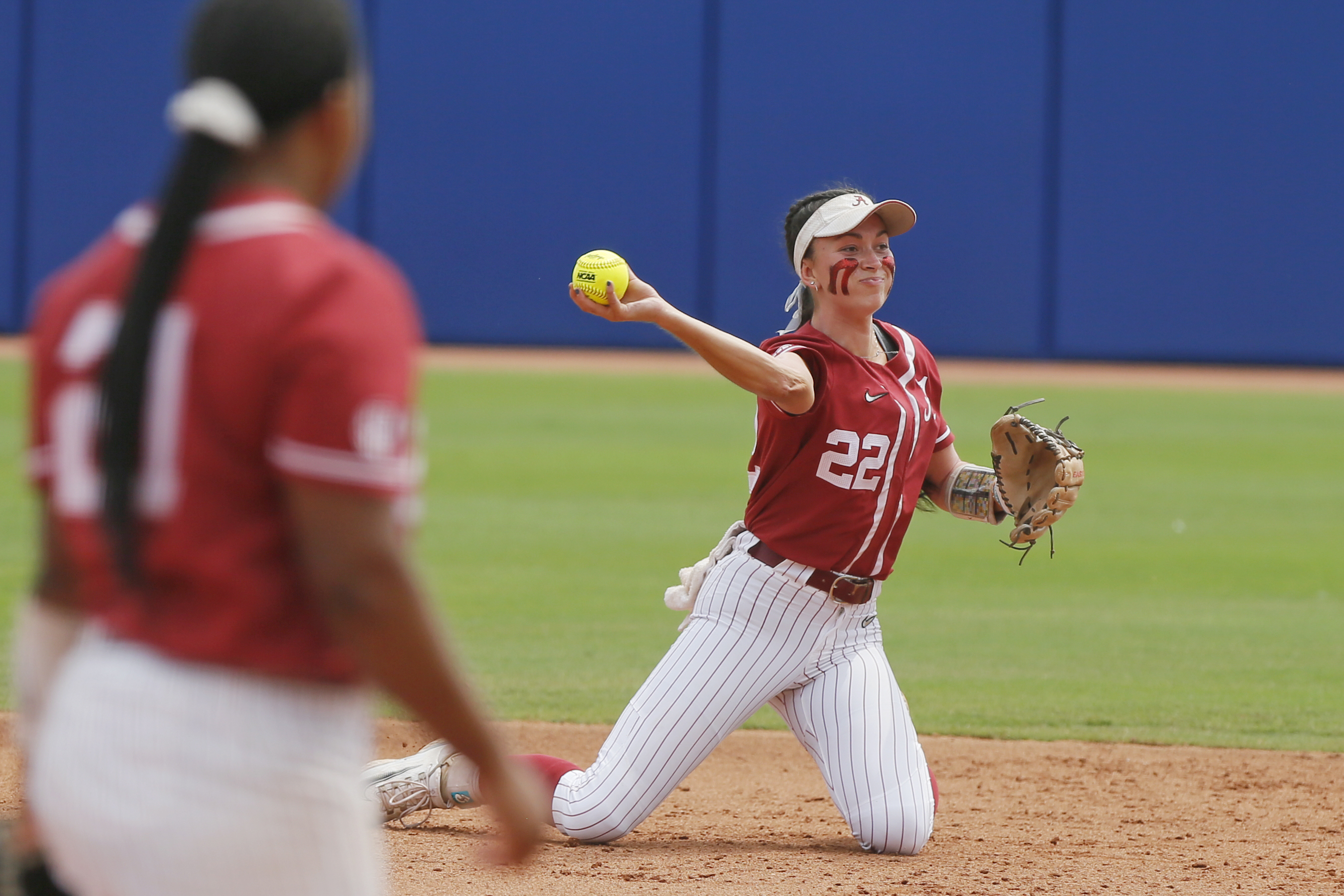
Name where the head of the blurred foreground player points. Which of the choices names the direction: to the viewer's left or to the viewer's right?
to the viewer's right

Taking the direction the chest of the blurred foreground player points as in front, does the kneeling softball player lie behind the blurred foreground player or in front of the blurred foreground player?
in front

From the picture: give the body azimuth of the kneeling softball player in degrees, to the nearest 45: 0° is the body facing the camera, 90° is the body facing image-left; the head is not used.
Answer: approximately 315°

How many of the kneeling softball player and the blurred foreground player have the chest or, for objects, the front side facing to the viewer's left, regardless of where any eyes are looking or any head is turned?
0

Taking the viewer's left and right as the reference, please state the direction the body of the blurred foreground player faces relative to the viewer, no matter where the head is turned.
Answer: facing away from the viewer and to the right of the viewer
